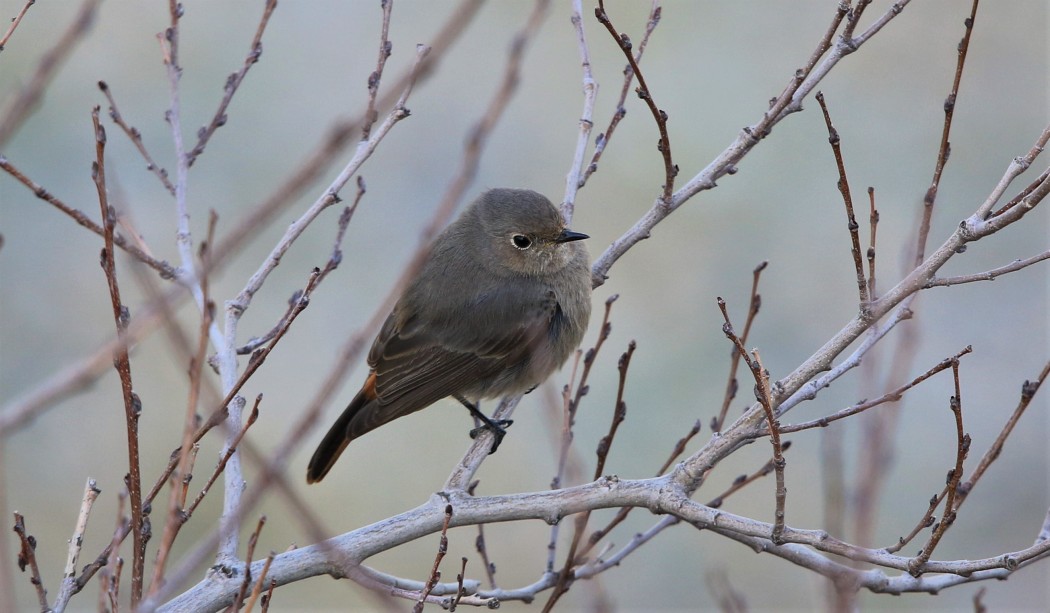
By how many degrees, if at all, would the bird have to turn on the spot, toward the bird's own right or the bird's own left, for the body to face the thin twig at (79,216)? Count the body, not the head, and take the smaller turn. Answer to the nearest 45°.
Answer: approximately 135° to the bird's own right

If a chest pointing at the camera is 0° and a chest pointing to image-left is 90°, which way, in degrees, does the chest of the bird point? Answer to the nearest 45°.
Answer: approximately 270°

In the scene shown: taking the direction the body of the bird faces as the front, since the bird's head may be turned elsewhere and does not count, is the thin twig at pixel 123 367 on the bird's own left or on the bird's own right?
on the bird's own right
